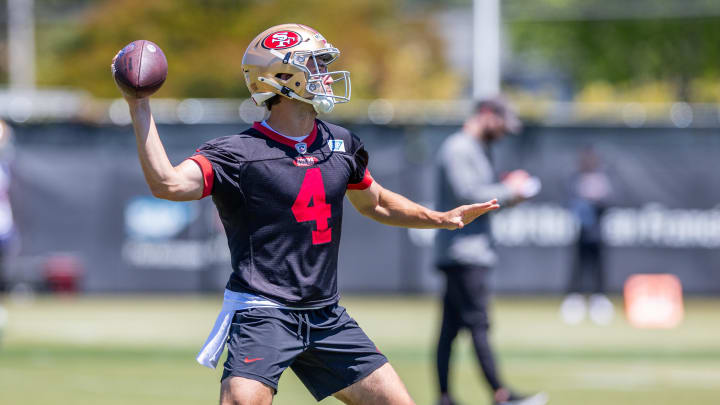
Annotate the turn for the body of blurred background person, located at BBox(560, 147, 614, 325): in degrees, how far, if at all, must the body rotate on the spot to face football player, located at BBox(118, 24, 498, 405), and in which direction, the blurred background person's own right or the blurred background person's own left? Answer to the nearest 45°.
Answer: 0° — they already face them

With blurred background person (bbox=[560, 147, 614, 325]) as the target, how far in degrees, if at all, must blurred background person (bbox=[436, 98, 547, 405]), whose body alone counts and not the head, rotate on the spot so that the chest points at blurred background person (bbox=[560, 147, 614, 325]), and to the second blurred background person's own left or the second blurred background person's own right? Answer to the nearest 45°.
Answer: approximately 90° to the second blurred background person's own left

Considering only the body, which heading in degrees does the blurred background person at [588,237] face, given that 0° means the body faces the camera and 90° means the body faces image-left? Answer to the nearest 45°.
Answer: approximately 0°

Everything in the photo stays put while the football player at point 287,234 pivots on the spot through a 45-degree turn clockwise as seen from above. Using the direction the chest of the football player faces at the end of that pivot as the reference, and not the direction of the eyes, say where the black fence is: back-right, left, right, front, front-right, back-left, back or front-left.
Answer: back

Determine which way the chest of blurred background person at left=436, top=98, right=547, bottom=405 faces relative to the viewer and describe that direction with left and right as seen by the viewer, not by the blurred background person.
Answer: facing to the right of the viewer

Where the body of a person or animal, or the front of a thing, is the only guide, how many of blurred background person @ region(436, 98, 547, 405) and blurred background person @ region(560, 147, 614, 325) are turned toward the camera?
1
